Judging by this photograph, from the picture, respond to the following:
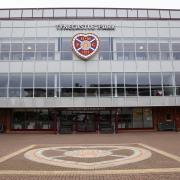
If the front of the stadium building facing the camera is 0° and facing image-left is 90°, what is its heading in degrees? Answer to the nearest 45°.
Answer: approximately 0°
